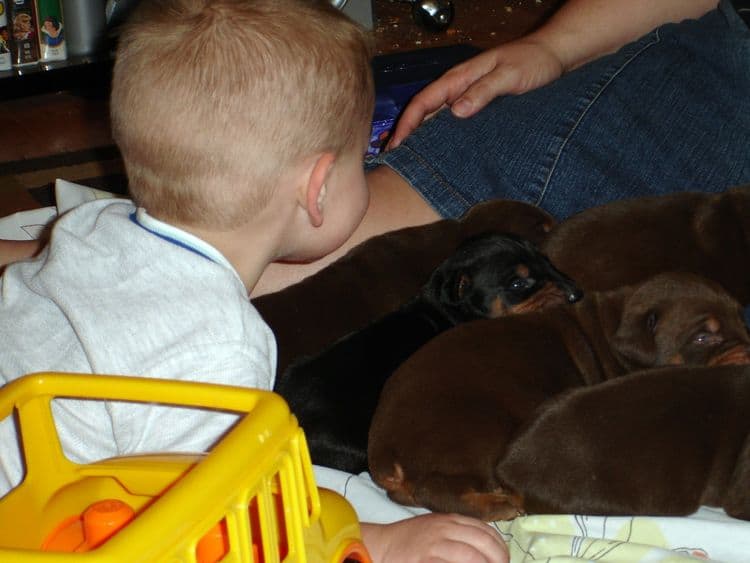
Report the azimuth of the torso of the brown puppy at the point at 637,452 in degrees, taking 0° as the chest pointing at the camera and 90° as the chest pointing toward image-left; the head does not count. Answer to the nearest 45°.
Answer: approximately 270°

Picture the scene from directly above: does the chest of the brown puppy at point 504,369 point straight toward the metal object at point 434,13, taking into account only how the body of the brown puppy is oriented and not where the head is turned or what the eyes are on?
no

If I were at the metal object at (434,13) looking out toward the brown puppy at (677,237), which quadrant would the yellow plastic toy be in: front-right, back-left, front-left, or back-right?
front-right

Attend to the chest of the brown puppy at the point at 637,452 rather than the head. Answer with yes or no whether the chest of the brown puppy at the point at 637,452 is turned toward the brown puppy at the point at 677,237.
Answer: no

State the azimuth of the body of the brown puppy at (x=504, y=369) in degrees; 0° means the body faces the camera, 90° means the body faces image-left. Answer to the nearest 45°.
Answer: approximately 270°

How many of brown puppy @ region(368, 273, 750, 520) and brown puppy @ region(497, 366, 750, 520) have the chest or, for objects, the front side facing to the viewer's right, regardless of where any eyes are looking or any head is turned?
2

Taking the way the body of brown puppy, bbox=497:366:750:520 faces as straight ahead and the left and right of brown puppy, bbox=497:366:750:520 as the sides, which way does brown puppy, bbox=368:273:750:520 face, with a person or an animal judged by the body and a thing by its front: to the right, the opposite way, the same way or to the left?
the same way

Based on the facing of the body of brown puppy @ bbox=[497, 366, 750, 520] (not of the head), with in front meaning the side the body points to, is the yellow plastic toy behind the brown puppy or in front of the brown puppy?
behind

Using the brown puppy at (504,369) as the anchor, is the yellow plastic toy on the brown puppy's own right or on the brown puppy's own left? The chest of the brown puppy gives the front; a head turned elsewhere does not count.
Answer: on the brown puppy's own right

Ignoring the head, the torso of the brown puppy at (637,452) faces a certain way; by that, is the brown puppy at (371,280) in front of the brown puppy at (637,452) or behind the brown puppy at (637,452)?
behind

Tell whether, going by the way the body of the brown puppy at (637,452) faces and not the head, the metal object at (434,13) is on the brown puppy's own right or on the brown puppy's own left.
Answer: on the brown puppy's own left
